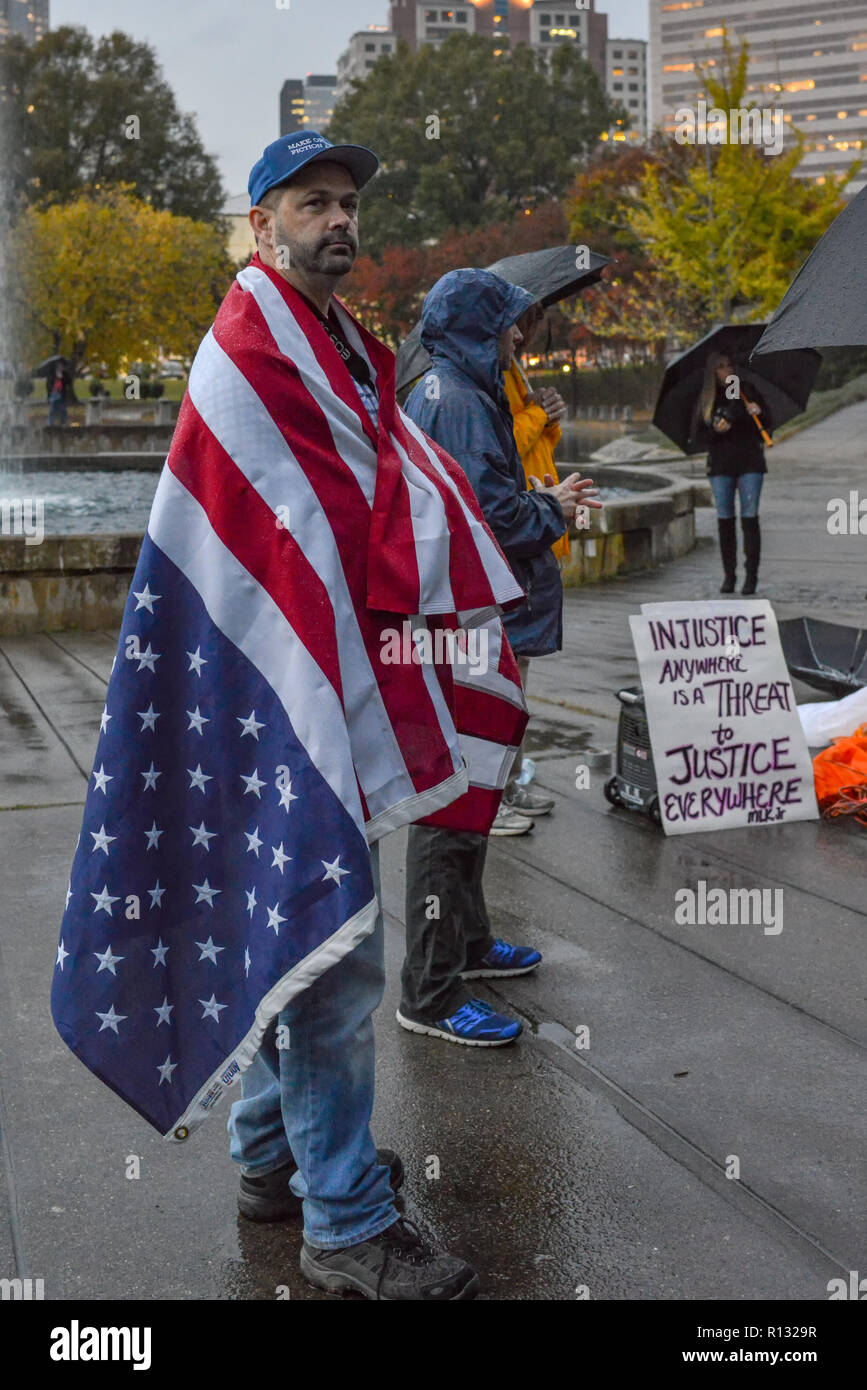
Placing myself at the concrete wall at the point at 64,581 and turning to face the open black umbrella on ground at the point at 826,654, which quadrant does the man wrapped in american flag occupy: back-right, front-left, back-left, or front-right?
front-right

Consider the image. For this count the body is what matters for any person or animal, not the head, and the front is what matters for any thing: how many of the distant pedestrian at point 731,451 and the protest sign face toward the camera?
2

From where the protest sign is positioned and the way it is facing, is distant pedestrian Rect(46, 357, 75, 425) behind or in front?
behind

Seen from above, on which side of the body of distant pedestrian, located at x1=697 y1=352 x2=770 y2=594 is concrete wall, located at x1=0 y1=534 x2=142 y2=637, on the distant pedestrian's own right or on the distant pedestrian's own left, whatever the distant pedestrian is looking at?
on the distant pedestrian's own right

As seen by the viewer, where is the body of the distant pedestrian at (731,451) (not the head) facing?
toward the camera

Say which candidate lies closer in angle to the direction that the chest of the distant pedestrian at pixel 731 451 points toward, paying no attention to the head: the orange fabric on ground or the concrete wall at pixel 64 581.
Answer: the orange fabric on ground

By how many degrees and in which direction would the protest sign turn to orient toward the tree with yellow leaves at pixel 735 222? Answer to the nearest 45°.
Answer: approximately 180°

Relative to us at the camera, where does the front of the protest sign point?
facing the viewer

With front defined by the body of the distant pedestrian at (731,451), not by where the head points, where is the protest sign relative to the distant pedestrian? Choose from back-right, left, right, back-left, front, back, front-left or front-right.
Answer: front

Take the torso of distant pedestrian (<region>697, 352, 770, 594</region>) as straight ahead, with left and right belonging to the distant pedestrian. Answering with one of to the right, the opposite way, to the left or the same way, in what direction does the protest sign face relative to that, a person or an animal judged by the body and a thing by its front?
the same way

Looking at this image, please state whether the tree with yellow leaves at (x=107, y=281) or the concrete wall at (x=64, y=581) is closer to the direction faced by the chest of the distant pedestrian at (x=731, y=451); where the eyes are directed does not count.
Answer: the concrete wall

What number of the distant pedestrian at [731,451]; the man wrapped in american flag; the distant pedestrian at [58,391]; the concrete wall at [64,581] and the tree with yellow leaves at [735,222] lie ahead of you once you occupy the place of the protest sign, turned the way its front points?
1

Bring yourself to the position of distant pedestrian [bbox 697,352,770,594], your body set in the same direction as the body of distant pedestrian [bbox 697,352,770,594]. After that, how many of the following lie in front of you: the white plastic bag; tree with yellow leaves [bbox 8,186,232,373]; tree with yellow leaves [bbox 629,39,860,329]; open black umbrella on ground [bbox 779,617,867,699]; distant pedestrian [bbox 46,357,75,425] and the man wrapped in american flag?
3

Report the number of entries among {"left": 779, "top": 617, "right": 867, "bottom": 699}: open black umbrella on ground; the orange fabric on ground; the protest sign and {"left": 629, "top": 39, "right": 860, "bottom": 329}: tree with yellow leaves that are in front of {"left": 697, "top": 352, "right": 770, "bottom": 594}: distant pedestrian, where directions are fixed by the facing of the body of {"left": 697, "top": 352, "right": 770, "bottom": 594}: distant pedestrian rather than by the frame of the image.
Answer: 3
